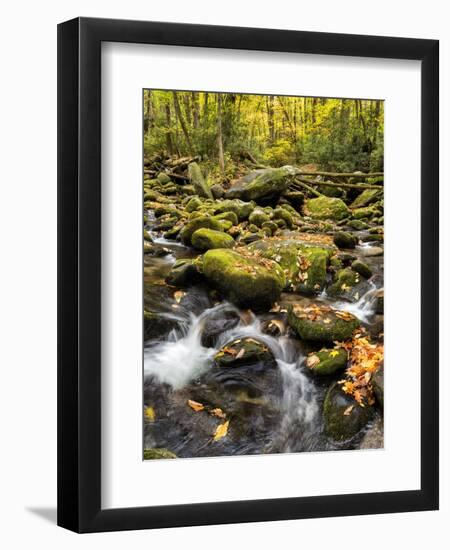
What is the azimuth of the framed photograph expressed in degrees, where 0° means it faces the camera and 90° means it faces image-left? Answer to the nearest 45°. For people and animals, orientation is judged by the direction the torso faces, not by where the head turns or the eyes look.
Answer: approximately 315°
